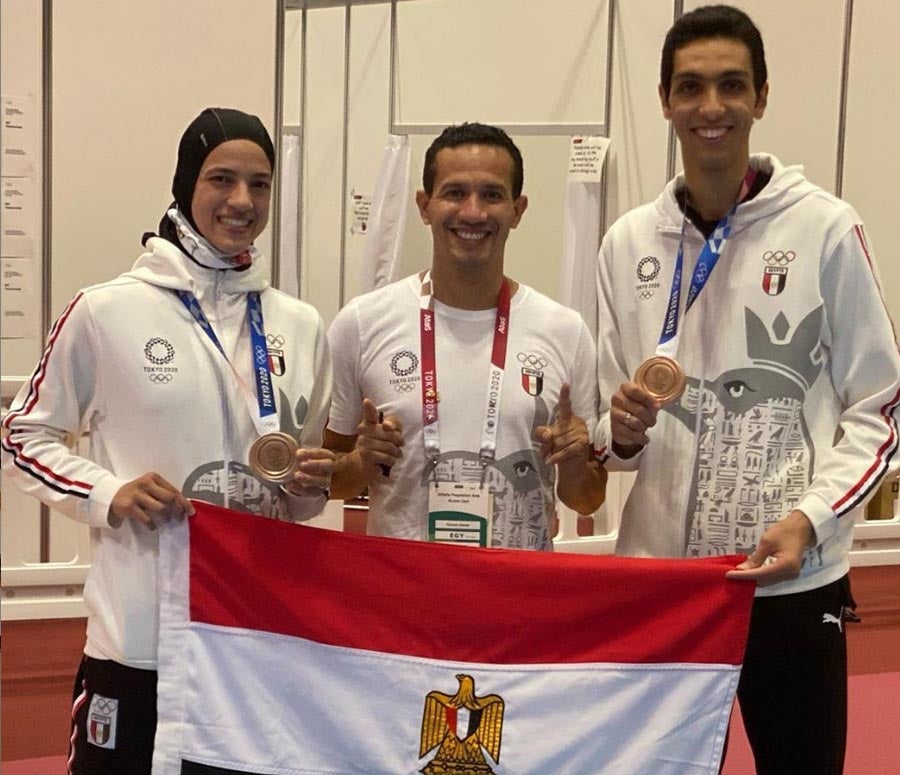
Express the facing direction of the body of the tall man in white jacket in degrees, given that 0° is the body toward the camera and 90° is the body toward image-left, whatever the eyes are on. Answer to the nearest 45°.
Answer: approximately 0°

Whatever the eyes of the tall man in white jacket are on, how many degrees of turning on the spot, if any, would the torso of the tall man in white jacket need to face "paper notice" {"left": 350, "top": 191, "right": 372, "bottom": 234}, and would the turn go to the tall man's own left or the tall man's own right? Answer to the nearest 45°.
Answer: approximately 135° to the tall man's own right

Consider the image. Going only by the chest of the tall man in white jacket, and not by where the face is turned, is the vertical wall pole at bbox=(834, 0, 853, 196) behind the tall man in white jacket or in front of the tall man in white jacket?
behind

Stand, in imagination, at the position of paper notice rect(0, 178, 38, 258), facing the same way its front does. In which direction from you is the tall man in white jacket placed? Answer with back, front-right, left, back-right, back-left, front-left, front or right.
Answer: front-left

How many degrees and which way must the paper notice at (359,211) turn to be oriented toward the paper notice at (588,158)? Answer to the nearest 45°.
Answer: approximately 45° to its left

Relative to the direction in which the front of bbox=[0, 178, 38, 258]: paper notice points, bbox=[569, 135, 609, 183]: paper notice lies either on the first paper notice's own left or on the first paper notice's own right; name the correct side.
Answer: on the first paper notice's own left

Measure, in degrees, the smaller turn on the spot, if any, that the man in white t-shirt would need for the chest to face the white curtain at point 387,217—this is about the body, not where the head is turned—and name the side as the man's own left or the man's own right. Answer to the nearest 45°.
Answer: approximately 180°

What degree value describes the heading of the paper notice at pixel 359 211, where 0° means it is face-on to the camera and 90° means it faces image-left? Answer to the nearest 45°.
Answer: approximately 0°

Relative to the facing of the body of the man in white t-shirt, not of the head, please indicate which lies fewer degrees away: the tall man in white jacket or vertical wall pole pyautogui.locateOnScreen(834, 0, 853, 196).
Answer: the tall man in white jacket
